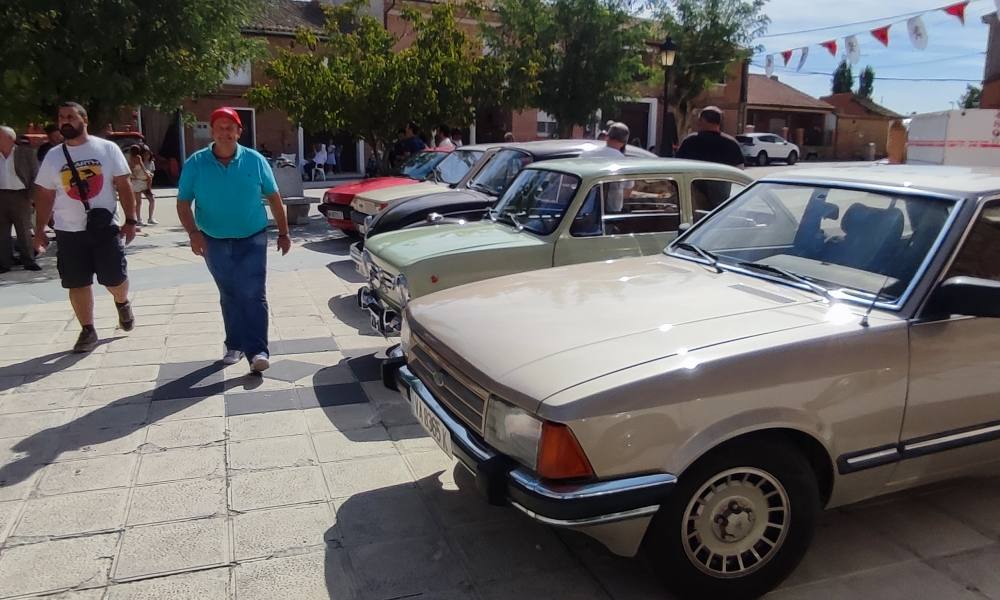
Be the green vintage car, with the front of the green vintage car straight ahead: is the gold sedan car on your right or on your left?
on your left

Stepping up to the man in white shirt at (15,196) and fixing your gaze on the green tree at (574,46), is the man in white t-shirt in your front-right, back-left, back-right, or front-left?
back-right

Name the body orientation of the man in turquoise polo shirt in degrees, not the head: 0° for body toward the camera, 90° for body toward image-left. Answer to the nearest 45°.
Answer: approximately 0°

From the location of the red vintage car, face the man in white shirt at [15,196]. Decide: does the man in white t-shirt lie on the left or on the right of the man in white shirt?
left

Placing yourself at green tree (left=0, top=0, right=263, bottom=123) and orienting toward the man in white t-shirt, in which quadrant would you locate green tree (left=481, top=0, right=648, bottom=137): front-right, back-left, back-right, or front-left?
back-left

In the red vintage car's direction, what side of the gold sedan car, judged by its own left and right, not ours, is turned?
right

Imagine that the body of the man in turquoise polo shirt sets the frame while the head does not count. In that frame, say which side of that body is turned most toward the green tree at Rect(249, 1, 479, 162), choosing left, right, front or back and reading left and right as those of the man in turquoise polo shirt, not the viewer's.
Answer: back

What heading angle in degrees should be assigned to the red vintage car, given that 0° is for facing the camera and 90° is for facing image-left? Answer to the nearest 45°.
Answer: approximately 45°

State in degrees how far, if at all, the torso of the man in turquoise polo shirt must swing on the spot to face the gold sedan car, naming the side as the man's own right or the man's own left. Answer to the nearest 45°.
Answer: approximately 45° to the man's own left
